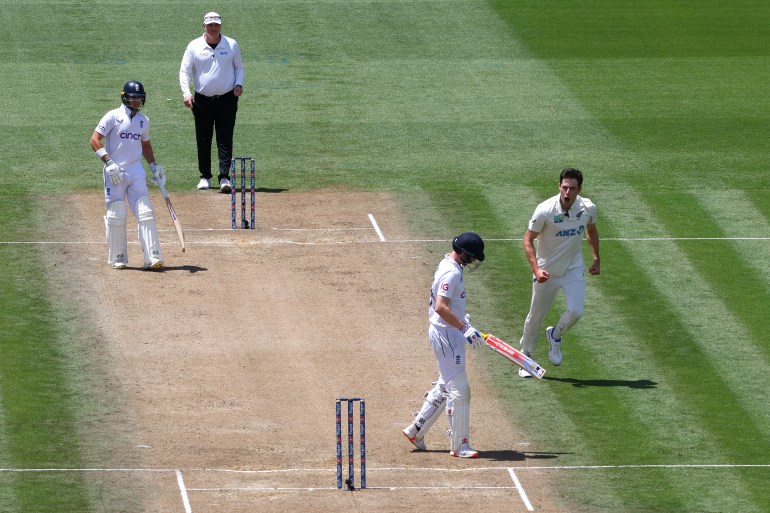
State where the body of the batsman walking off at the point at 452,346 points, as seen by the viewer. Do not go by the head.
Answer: to the viewer's right

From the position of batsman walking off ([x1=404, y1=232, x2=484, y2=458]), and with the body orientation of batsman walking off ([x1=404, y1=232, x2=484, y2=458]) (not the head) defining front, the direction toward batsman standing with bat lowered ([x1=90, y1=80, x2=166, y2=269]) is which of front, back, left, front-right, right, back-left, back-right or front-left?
back-left

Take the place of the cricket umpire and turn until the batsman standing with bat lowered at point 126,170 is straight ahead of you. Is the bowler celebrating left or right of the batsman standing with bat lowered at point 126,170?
left

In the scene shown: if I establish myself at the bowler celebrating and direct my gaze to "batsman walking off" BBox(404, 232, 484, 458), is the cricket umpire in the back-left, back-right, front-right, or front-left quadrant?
back-right

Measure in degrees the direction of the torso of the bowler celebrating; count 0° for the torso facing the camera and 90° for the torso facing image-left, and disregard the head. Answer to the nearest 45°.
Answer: approximately 0°

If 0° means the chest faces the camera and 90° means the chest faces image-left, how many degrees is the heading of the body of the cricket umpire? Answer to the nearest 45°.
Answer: approximately 0°

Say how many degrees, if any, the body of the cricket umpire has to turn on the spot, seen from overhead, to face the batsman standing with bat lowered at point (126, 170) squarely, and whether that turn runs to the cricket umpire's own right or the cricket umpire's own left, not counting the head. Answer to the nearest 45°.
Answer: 0° — they already face them

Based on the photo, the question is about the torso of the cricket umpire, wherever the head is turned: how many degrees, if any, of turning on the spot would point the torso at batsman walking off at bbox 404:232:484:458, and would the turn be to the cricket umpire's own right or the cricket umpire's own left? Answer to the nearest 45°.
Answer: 0° — they already face them

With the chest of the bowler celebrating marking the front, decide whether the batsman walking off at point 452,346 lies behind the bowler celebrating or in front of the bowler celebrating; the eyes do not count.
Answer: in front

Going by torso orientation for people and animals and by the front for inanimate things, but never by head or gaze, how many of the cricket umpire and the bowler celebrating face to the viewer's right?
0

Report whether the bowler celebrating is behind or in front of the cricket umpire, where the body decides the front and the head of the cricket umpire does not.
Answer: in front
